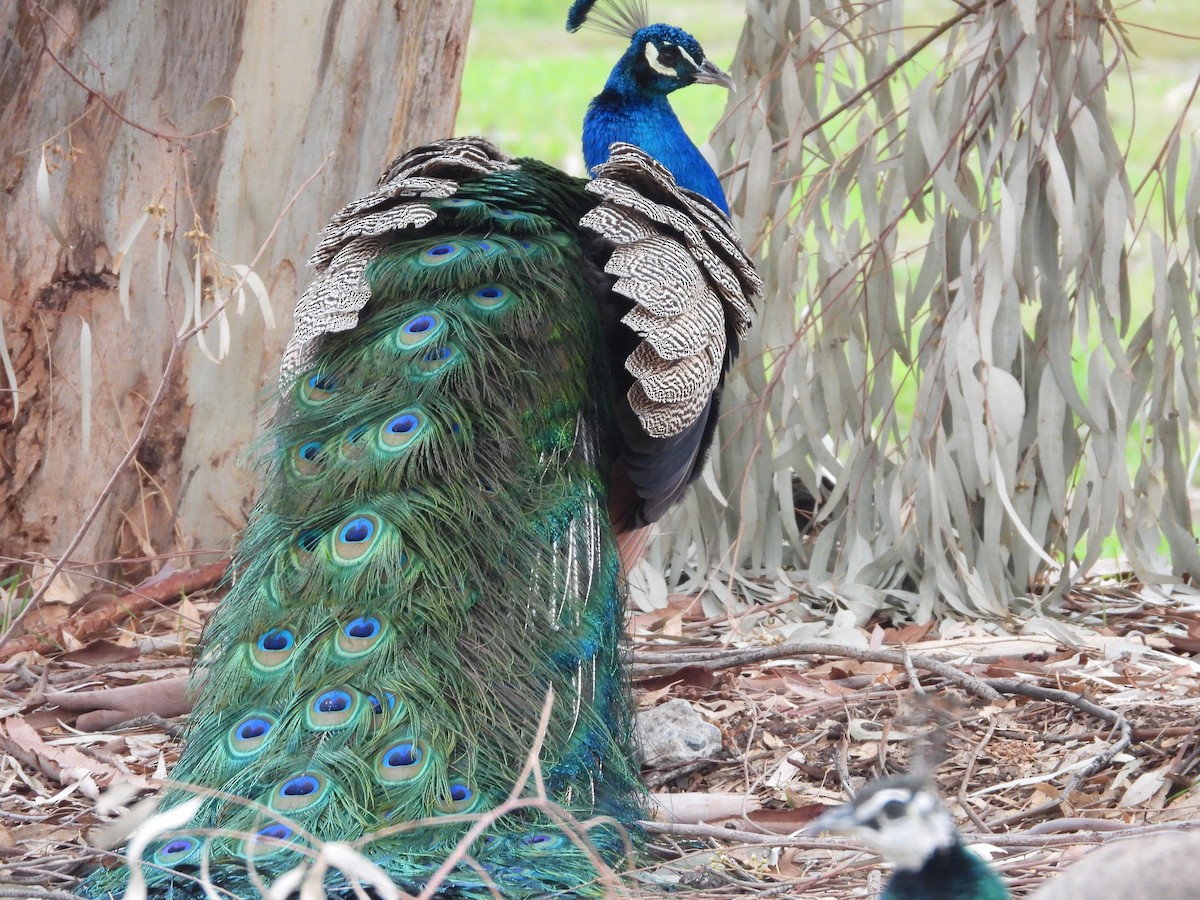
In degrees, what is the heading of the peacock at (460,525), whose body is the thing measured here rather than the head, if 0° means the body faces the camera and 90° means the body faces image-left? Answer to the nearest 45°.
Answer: approximately 225°

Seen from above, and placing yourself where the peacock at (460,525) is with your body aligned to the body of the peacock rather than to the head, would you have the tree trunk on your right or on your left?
on your left
